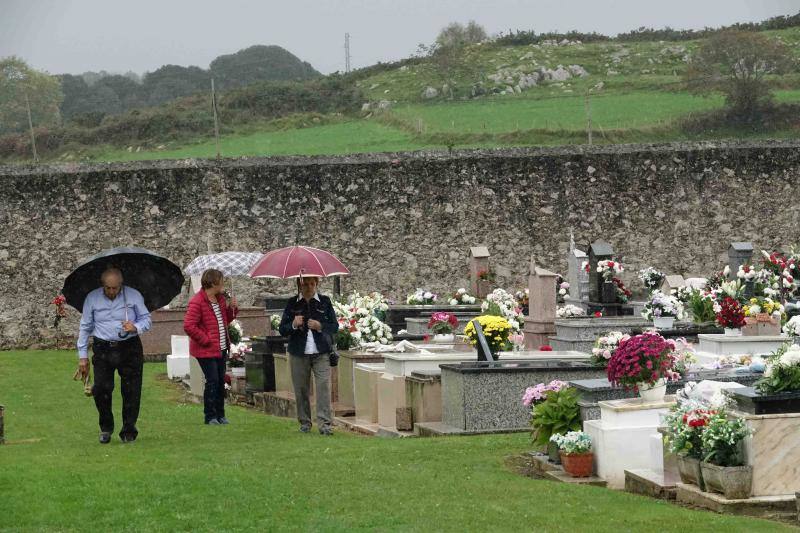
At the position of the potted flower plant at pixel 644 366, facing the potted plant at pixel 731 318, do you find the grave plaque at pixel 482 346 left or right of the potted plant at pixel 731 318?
left

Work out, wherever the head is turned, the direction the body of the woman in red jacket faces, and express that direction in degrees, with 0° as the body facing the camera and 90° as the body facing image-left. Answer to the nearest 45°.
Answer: approximately 315°

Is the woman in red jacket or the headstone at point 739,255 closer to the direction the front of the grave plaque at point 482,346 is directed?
the woman in red jacket

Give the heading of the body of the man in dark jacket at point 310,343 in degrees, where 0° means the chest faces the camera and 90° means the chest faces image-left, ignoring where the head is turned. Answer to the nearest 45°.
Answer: approximately 0°
